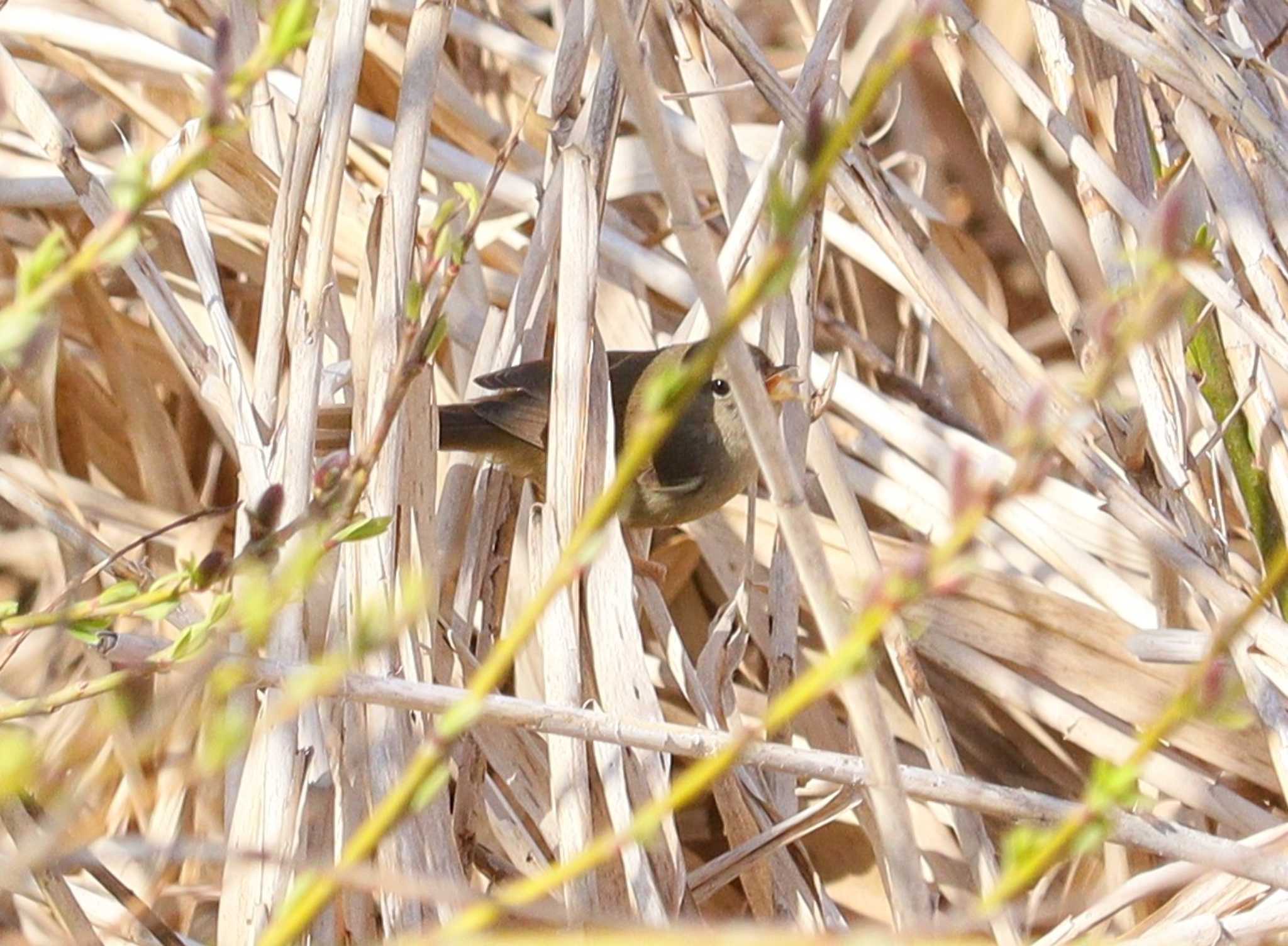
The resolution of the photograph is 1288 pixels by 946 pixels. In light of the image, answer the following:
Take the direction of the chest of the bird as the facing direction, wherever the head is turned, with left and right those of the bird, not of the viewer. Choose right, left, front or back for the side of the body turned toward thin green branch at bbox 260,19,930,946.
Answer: right

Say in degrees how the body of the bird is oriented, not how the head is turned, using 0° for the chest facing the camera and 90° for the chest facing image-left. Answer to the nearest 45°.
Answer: approximately 270°
